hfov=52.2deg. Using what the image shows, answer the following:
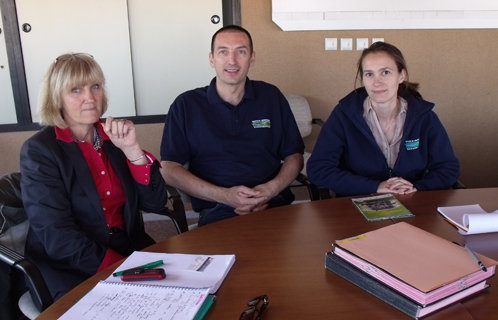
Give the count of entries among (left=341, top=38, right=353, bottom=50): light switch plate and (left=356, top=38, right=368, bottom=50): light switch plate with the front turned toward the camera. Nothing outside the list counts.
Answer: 2

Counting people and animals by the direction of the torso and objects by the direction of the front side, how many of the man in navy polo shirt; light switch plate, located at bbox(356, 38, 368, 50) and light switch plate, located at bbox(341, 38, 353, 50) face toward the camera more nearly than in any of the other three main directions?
3

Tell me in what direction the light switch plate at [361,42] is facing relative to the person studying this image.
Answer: facing the viewer

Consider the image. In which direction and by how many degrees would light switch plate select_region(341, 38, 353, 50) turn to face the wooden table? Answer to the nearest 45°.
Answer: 0° — it already faces it

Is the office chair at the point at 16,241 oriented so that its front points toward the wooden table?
yes

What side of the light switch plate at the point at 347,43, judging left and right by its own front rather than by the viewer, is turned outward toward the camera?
front

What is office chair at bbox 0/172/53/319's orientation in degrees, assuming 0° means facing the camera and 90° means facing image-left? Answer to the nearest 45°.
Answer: approximately 315°

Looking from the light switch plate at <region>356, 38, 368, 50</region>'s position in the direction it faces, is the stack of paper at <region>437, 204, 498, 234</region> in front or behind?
in front

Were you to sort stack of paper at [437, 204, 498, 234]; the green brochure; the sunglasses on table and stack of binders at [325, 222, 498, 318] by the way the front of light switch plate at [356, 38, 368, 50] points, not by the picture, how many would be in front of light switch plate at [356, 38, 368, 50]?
4

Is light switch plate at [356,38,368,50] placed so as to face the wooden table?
yes

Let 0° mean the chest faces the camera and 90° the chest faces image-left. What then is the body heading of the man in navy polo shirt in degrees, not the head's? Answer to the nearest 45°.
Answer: approximately 0°
